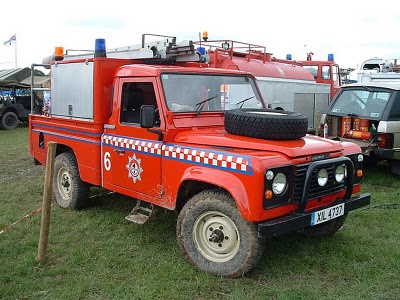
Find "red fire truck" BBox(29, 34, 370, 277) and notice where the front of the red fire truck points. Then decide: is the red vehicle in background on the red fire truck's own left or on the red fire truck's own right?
on the red fire truck's own left

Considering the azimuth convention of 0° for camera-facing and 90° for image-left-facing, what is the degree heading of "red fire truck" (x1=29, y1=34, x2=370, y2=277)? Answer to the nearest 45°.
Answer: approximately 315°
